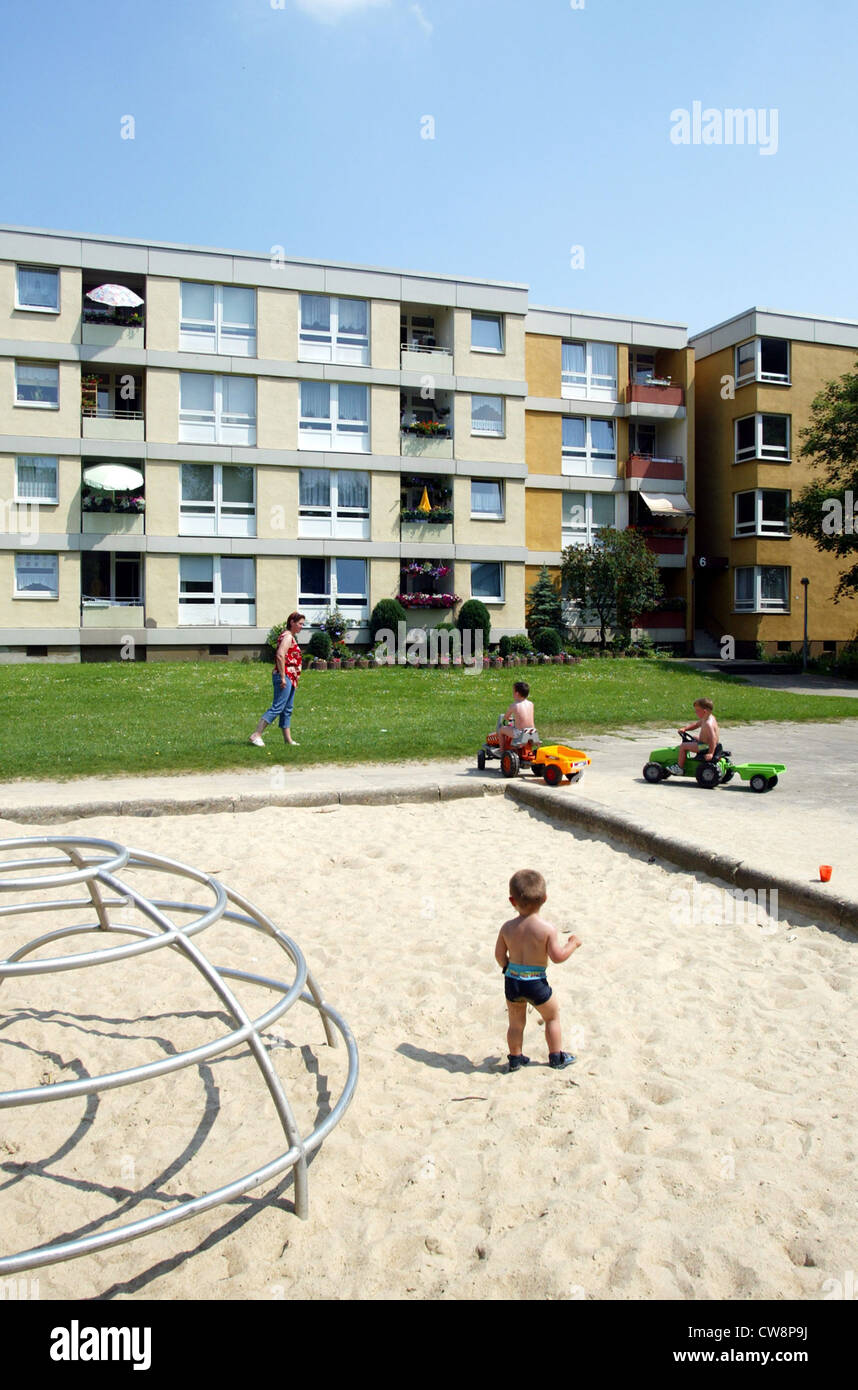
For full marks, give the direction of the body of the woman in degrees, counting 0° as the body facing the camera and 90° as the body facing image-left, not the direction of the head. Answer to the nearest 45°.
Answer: approximately 270°

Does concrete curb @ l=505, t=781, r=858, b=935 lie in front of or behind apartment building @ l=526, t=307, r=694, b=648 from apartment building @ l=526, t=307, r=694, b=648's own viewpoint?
in front

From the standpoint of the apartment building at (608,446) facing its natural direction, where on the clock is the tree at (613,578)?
The tree is roughly at 12 o'clock from the apartment building.

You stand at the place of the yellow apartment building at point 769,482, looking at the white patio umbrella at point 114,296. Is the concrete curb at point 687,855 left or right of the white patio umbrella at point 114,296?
left

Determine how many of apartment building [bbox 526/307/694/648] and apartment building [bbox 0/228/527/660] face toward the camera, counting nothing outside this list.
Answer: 2

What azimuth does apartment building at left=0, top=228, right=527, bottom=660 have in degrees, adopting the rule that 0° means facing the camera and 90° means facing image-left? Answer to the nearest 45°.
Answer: approximately 0°

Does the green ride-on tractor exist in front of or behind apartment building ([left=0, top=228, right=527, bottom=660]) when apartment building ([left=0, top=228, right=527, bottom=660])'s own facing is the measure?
in front

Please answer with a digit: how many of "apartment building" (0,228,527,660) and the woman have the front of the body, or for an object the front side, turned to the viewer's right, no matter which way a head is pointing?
1

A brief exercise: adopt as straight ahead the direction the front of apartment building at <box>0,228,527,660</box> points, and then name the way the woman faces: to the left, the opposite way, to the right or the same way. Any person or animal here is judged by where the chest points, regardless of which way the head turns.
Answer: to the left
